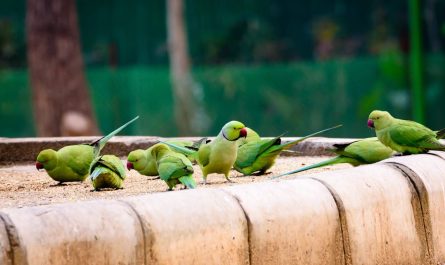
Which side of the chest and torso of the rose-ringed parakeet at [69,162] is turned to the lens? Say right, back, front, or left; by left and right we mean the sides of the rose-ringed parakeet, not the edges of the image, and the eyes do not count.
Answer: left

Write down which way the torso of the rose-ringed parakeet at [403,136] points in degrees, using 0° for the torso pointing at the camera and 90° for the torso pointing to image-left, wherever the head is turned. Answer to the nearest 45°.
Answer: approximately 90°

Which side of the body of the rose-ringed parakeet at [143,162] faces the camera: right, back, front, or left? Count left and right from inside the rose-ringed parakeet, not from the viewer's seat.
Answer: left

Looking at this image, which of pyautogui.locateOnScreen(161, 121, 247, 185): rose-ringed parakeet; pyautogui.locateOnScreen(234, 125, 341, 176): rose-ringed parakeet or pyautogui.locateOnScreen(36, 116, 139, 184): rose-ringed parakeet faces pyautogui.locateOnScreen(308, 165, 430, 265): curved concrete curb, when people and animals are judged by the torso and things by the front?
pyautogui.locateOnScreen(161, 121, 247, 185): rose-ringed parakeet

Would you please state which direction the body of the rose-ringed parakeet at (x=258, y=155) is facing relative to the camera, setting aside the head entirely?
to the viewer's left

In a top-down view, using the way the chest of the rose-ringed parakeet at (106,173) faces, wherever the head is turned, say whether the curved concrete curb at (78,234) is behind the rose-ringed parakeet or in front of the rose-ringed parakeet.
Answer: behind

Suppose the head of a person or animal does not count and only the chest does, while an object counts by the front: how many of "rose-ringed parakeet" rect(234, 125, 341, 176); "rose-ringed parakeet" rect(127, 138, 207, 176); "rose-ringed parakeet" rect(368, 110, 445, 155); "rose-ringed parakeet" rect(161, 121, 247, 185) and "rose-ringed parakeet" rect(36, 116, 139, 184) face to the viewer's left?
4

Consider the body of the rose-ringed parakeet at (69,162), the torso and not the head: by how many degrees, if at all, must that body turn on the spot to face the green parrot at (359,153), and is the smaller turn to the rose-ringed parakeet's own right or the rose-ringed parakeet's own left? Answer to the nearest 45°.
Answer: approximately 180°

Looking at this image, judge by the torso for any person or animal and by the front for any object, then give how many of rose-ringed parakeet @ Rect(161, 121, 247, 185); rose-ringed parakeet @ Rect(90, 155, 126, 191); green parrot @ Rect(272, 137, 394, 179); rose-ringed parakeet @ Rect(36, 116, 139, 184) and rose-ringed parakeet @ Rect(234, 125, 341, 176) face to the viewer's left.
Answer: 2

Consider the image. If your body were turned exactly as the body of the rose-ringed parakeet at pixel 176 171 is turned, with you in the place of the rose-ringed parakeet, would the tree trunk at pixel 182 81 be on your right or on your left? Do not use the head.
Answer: on your right

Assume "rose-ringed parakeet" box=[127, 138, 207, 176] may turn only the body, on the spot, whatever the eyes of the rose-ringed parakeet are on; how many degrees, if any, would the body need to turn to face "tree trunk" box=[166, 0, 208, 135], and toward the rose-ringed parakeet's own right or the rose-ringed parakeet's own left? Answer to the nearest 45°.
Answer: approximately 90° to the rose-ringed parakeet's own right

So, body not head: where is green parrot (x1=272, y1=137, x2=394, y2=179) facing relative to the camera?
to the viewer's right

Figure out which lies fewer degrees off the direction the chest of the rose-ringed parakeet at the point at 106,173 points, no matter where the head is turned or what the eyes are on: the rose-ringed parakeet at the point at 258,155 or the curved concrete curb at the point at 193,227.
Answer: the rose-ringed parakeet
